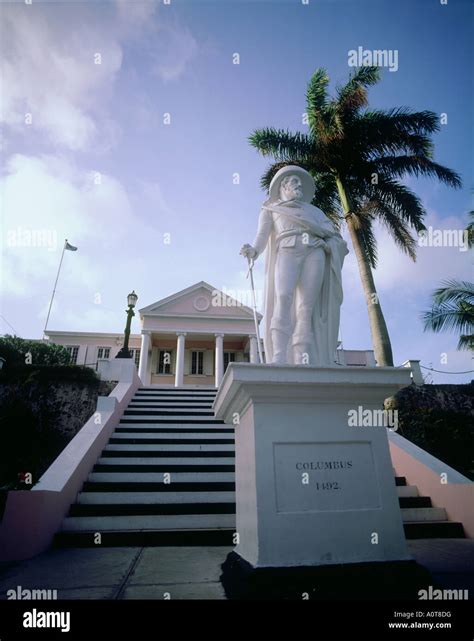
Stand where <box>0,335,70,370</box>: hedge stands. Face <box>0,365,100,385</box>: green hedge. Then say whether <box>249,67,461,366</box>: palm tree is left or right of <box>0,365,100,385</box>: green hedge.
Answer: left

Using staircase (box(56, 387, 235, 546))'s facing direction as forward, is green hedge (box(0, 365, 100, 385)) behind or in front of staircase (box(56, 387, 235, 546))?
behind

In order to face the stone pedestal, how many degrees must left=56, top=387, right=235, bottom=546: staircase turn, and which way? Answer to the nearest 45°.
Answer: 0° — it already faces it

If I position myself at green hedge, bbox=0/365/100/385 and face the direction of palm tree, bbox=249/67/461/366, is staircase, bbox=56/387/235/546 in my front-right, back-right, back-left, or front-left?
front-right

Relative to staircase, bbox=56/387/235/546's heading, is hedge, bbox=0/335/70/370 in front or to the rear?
to the rear

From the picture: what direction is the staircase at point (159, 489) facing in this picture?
toward the camera

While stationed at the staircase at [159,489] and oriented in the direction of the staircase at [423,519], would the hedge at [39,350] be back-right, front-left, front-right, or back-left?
back-left

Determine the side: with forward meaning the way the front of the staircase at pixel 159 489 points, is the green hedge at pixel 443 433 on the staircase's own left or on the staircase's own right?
on the staircase's own left

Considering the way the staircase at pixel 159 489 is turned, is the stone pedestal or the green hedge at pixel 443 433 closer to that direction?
the stone pedestal
